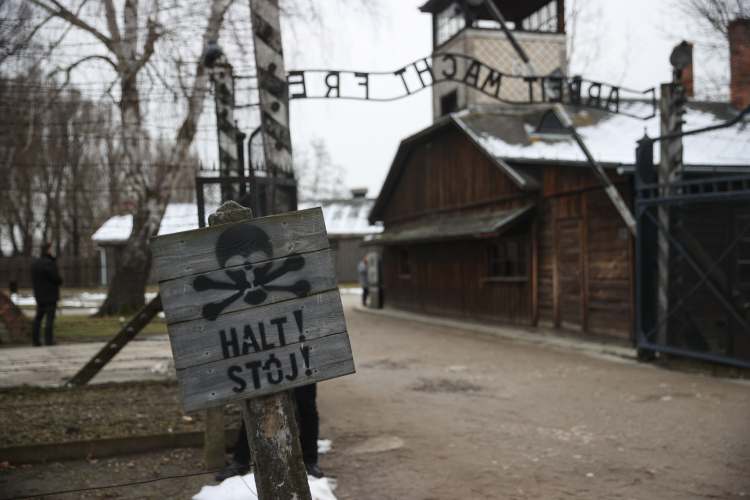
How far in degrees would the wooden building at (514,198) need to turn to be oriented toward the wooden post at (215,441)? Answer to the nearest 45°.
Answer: approximately 45° to its left

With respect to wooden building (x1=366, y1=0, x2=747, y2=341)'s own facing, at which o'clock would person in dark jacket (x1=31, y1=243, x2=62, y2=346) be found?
The person in dark jacket is roughly at 12 o'clock from the wooden building.

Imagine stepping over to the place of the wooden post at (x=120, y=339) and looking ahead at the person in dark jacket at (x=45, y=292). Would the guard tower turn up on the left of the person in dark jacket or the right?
right

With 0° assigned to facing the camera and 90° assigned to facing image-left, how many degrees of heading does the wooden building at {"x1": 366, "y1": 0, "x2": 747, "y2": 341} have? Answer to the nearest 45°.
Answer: approximately 45°

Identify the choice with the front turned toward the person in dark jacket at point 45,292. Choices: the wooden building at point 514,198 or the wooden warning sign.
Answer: the wooden building

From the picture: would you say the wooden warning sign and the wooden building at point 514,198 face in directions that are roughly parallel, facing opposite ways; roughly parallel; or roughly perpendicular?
roughly perpendicular

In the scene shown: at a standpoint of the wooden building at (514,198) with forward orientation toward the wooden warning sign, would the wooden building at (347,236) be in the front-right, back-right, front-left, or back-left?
back-right

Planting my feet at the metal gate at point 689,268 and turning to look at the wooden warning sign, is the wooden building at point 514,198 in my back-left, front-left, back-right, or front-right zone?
back-right

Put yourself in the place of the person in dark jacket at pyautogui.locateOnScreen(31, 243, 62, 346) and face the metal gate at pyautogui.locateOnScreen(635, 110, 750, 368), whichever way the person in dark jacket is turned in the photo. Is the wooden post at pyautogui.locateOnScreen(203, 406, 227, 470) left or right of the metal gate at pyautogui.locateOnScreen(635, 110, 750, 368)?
right

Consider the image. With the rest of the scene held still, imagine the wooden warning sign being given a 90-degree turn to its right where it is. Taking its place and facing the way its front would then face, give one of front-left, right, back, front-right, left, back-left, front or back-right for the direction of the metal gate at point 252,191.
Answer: right

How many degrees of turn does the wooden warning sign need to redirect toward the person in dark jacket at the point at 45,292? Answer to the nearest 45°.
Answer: approximately 180°
